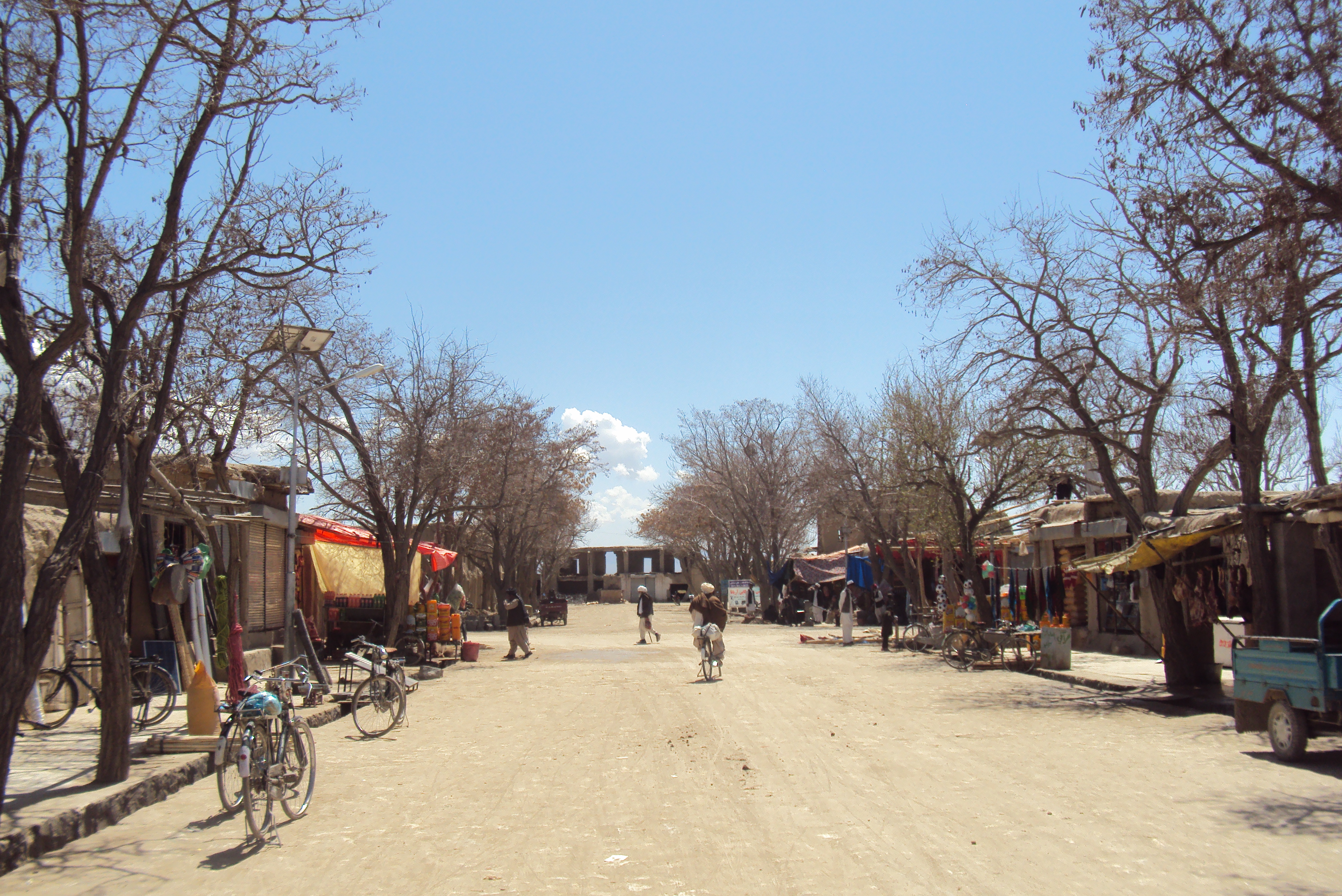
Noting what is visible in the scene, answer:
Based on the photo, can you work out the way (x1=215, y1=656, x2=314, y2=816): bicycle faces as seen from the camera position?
facing away from the viewer and to the right of the viewer

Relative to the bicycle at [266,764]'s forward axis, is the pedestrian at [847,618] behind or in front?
in front

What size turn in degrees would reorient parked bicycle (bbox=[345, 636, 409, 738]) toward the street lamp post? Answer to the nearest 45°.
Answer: approximately 135° to its right

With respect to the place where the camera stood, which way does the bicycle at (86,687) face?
facing to the left of the viewer

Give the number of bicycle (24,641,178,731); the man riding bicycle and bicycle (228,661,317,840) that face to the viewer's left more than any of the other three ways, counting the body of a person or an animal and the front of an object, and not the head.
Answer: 1

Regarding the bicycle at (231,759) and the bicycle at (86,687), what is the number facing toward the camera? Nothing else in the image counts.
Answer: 0

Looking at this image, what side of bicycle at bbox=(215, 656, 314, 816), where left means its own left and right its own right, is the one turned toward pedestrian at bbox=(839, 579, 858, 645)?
front

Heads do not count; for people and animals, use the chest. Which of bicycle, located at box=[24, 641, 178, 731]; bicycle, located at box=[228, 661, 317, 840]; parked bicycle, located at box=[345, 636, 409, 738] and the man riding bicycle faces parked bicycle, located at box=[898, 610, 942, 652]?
bicycle, located at box=[228, 661, 317, 840]

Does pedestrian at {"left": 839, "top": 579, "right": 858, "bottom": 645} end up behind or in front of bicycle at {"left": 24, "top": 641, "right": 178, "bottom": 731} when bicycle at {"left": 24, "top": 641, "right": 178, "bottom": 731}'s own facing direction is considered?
behind

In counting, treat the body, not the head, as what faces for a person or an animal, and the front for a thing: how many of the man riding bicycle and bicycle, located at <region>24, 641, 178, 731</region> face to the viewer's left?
1

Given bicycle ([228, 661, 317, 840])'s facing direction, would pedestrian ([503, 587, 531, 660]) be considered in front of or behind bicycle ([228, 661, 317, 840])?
in front
